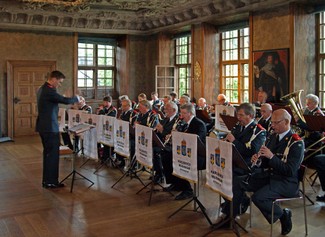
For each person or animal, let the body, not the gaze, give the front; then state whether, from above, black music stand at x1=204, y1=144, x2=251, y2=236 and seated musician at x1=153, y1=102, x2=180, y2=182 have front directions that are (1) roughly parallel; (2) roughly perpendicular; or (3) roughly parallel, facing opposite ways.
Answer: roughly parallel, facing opposite ways

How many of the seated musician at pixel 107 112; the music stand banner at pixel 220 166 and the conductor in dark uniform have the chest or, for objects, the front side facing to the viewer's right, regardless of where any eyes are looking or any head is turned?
1

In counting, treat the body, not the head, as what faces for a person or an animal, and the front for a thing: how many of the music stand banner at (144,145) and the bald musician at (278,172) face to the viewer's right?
0

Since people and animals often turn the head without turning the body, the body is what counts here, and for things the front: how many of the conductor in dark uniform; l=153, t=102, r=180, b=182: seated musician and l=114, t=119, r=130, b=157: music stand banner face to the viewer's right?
1

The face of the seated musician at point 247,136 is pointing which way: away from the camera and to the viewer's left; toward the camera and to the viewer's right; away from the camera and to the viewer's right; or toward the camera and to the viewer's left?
toward the camera and to the viewer's left

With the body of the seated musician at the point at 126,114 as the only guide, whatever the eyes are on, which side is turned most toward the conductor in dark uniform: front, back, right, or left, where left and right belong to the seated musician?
front

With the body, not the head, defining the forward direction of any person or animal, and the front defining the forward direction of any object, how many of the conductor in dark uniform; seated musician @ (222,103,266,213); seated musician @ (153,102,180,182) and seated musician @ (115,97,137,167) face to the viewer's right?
1

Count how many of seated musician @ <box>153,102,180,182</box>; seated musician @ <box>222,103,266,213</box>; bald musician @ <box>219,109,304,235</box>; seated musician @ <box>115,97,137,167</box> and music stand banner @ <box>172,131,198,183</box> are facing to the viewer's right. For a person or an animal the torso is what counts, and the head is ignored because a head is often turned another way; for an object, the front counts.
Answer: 0

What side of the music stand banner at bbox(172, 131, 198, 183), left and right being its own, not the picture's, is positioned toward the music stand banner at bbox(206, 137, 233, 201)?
left

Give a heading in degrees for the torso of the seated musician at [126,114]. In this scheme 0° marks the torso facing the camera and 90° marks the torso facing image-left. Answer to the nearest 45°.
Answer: approximately 45°

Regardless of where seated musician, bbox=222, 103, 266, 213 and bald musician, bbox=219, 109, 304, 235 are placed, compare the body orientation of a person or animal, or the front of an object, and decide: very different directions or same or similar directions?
same or similar directions

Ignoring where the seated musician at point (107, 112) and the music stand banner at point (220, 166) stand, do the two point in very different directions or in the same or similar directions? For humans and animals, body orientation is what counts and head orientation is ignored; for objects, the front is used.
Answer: same or similar directions

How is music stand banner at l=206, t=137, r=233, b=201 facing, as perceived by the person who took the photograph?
facing the viewer and to the left of the viewer

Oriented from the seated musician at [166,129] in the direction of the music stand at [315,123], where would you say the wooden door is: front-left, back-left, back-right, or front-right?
back-left

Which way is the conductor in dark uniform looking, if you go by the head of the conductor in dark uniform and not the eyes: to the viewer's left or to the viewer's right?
to the viewer's right

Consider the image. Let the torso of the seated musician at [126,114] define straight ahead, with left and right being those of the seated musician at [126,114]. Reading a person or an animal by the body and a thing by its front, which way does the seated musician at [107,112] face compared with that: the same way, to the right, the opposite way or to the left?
the same way

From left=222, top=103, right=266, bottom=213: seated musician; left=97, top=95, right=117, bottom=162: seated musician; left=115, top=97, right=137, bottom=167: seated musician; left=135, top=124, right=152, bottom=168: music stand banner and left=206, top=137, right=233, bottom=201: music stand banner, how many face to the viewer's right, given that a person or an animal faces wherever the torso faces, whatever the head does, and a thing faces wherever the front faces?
0
